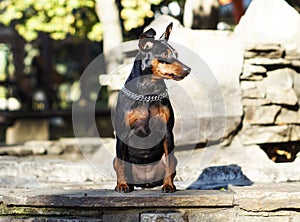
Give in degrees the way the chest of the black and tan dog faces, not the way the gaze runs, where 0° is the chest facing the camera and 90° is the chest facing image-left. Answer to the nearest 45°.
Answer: approximately 0°

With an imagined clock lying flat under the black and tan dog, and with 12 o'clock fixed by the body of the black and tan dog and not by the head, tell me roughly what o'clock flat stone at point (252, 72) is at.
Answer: The flat stone is roughly at 7 o'clock from the black and tan dog.

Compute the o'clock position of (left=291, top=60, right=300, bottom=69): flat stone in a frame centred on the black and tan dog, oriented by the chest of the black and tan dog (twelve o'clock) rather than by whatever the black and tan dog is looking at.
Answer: The flat stone is roughly at 7 o'clock from the black and tan dog.

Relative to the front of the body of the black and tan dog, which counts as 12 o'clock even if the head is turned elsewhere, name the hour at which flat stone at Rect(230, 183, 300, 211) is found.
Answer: The flat stone is roughly at 10 o'clock from the black and tan dog.

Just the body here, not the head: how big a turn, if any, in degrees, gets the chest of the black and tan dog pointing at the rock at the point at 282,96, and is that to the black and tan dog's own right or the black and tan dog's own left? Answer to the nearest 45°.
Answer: approximately 135° to the black and tan dog's own left

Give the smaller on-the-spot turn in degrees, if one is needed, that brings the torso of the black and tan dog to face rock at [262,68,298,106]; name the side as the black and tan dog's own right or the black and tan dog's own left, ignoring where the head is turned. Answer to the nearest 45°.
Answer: approximately 135° to the black and tan dog's own left

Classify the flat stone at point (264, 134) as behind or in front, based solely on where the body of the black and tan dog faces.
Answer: behind

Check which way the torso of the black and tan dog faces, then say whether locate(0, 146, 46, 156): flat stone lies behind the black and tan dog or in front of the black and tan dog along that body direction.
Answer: behind

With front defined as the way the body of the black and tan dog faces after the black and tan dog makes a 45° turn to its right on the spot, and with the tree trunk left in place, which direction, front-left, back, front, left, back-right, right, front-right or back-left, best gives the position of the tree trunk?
back-right

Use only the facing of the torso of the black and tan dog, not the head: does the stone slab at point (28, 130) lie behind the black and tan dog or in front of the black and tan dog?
behind

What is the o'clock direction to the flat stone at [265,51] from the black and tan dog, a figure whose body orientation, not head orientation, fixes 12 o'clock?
The flat stone is roughly at 7 o'clock from the black and tan dog.
